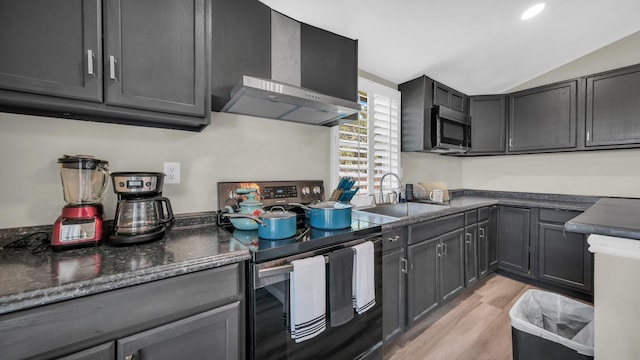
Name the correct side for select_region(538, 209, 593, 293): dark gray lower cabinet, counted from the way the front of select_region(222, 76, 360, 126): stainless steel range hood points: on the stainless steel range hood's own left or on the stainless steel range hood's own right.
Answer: on the stainless steel range hood's own left

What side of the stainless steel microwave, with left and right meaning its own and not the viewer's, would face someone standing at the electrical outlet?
right

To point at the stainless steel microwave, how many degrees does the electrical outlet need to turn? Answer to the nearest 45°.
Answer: approximately 90° to its left

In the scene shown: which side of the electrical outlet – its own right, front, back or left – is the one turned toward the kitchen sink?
left

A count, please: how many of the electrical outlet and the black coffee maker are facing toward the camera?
2

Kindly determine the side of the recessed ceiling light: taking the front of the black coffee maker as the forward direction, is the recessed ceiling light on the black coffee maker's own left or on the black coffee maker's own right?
on the black coffee maker's own left

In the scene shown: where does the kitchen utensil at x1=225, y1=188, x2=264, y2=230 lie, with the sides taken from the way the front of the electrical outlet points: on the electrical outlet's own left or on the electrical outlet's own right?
on the electrical outlet's own left

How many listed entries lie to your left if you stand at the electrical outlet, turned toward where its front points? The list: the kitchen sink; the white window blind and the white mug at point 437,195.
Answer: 3
